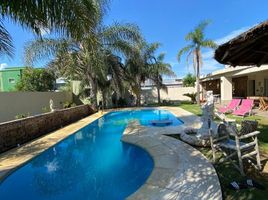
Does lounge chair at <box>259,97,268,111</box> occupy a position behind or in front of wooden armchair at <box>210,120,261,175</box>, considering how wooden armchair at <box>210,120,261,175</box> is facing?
behind

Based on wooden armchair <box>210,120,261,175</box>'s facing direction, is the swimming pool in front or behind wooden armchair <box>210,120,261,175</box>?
in front

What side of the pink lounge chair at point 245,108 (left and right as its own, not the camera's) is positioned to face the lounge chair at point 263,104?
back

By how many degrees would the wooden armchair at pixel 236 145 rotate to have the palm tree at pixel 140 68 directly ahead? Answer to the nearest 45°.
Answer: approximately 90° to its right

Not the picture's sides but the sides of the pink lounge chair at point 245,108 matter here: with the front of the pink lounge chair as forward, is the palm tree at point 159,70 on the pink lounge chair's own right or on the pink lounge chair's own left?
on the pink lounge chair's own right

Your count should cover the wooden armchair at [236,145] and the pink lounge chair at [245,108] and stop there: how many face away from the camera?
0

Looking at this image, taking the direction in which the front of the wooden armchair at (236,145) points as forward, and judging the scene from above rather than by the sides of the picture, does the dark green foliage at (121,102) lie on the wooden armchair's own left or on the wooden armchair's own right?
on the wooden armchair's own right

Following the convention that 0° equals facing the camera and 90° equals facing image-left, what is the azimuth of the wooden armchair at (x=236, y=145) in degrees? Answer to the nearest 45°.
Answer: approximately 45°

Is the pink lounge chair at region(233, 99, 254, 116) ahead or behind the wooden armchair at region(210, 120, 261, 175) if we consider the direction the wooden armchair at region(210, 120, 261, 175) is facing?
behind
